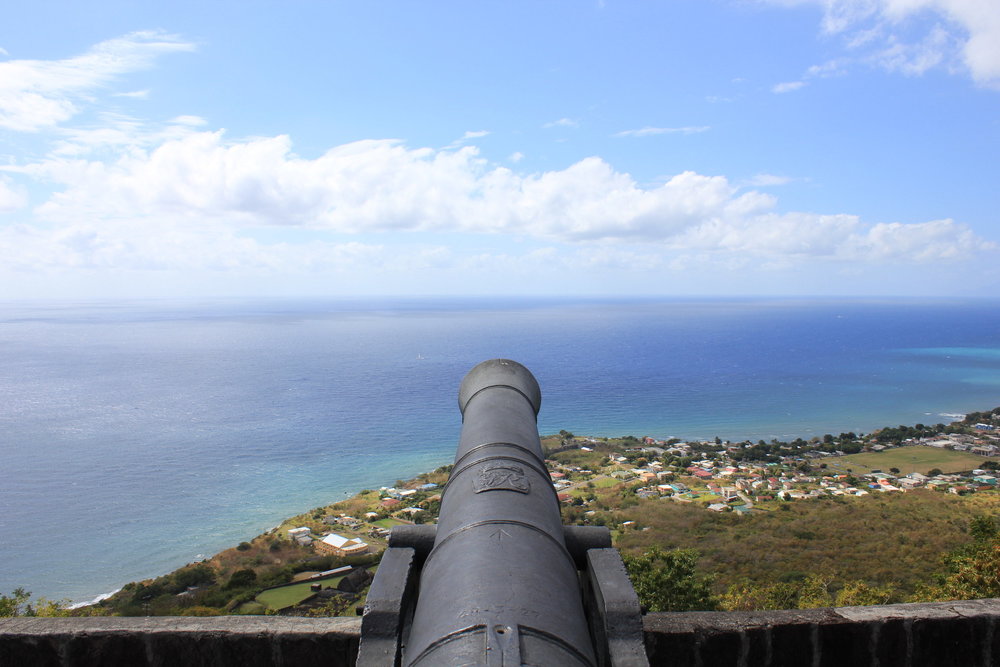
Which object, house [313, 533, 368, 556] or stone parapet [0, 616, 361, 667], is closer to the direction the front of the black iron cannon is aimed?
the house

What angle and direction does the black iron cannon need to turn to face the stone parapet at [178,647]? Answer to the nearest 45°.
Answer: approximately 45° to its left

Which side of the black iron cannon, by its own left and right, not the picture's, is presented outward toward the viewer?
back

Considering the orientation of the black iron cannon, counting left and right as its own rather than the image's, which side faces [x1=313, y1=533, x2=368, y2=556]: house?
front
